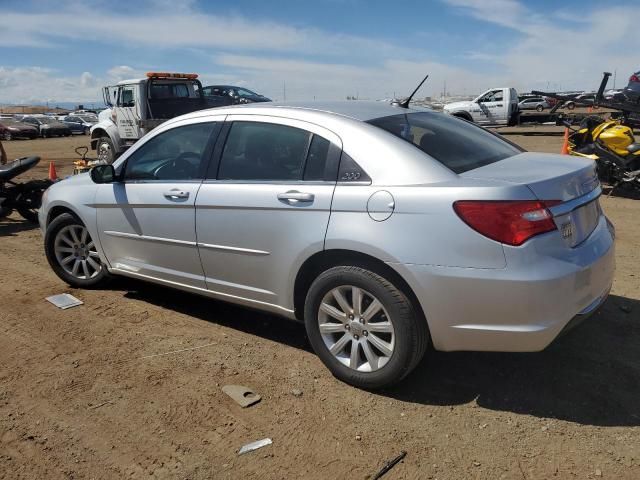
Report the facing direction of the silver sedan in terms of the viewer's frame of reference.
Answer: facing away from the viewer and to the left of the viewer

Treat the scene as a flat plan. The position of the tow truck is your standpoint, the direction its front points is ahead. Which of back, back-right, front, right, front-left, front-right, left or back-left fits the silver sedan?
back-left

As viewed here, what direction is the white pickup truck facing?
to the viewer's left
